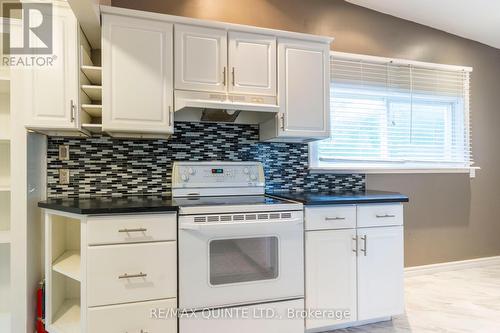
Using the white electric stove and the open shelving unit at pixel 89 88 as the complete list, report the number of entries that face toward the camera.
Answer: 2

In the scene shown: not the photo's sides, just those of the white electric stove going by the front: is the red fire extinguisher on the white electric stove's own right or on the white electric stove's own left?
on the white electric stove's own right

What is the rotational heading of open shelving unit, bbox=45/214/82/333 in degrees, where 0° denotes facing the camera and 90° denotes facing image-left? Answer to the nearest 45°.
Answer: approximately 45°

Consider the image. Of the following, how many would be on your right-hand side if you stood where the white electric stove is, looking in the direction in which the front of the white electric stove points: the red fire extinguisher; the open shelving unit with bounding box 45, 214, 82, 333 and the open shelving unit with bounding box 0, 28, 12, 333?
3

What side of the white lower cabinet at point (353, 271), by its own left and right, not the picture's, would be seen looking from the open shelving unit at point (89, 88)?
right

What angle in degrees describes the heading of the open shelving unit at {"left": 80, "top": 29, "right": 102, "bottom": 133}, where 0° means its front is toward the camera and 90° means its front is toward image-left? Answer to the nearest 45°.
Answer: approximately 0°
